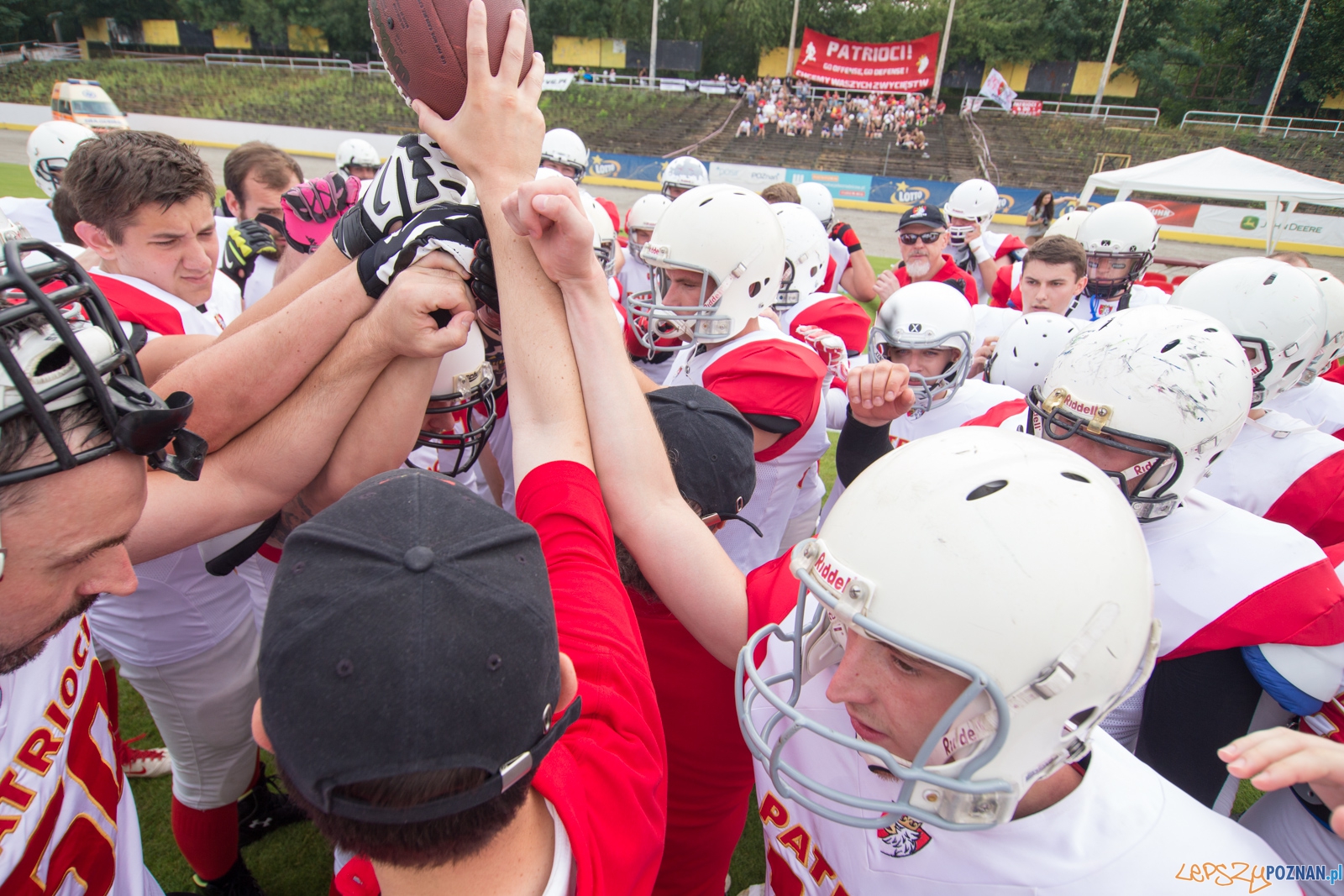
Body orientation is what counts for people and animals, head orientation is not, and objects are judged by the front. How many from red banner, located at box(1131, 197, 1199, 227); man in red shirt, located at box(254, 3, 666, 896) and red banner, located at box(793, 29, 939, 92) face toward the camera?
2

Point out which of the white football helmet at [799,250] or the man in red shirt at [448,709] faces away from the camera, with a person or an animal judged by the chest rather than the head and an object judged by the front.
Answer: the man in red shirt

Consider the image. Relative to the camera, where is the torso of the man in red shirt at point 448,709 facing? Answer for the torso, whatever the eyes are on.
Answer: away from the camera

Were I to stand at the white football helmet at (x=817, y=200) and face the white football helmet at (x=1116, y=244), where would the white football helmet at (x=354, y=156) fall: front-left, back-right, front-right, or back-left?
back-right

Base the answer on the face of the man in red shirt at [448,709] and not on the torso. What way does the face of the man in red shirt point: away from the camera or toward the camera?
away from the camera

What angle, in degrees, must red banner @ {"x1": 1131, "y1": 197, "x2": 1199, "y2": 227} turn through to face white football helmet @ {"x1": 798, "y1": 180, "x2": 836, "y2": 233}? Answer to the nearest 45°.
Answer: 0° — it already faces it

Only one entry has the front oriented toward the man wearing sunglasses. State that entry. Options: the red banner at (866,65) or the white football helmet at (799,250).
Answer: the red banner

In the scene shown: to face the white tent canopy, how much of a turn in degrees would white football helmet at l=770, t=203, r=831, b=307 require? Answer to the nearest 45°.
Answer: approximately 180°

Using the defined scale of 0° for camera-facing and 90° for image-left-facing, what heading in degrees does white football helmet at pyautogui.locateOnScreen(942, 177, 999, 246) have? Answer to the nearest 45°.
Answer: approximately 45°

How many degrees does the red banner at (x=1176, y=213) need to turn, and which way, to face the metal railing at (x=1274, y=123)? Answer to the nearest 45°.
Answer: approximately 180°
